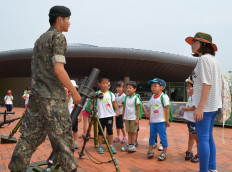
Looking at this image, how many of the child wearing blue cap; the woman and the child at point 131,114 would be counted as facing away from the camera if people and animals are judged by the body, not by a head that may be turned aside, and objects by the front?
0

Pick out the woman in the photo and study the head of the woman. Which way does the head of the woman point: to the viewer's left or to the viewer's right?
to the viewer's left

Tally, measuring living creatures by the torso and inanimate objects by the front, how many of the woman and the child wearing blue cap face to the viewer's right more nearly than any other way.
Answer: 0

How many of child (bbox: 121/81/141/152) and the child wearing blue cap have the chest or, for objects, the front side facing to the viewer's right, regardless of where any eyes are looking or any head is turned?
0

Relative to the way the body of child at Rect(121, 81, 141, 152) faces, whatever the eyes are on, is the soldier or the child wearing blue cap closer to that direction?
the soldier

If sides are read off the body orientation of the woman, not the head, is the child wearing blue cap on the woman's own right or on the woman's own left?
on the woman's own right

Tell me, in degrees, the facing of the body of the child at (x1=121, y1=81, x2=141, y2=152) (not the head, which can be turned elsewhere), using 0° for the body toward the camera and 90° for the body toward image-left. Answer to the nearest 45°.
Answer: approximately 45°

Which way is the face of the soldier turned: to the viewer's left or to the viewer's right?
to the viewer's right

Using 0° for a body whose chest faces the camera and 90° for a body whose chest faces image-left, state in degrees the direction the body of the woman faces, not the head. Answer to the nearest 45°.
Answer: approximately 90°

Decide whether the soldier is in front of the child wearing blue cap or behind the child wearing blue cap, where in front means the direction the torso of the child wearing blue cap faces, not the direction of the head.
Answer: in front

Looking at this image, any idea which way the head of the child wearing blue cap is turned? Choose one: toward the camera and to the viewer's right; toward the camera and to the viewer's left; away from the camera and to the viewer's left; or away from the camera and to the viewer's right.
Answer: toward the camera and to the viewer's left

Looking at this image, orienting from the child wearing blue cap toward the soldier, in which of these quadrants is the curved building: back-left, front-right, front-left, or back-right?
back-right
